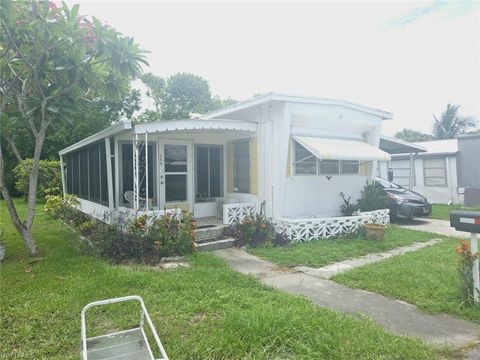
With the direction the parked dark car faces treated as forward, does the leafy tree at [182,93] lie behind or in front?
behind

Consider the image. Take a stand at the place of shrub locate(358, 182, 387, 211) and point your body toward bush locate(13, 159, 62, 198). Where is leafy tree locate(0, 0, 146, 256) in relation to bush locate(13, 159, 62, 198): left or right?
left

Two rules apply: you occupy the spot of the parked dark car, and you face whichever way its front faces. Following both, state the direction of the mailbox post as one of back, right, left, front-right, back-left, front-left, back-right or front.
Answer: front-right

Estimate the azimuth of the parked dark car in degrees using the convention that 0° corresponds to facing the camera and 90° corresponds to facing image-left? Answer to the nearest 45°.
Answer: approximately 315°

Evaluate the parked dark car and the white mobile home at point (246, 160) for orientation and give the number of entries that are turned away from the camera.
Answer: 0

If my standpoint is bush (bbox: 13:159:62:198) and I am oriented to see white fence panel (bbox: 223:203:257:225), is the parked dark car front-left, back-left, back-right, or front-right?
front-left

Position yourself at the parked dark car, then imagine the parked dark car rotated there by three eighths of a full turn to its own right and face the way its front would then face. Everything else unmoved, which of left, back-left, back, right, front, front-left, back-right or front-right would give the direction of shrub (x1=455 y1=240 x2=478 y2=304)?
left

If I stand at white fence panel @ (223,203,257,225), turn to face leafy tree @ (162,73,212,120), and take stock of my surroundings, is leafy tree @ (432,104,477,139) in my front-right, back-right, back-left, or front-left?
front-right

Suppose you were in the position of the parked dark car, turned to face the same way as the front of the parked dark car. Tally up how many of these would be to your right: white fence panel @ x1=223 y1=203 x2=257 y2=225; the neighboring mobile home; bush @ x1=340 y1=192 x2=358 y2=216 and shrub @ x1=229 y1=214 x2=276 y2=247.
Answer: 3

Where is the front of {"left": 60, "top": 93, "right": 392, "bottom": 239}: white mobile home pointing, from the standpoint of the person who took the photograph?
facing the viewer and to the right of the viewer

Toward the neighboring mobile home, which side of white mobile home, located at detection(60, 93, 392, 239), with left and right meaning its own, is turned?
left

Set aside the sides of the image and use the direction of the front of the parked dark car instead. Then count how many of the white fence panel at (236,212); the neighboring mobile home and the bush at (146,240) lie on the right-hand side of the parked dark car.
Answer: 2

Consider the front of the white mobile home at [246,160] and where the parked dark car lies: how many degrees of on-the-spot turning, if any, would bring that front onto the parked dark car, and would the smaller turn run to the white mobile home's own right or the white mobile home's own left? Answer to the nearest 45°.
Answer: approximately 45° to the white mobile home's own left
